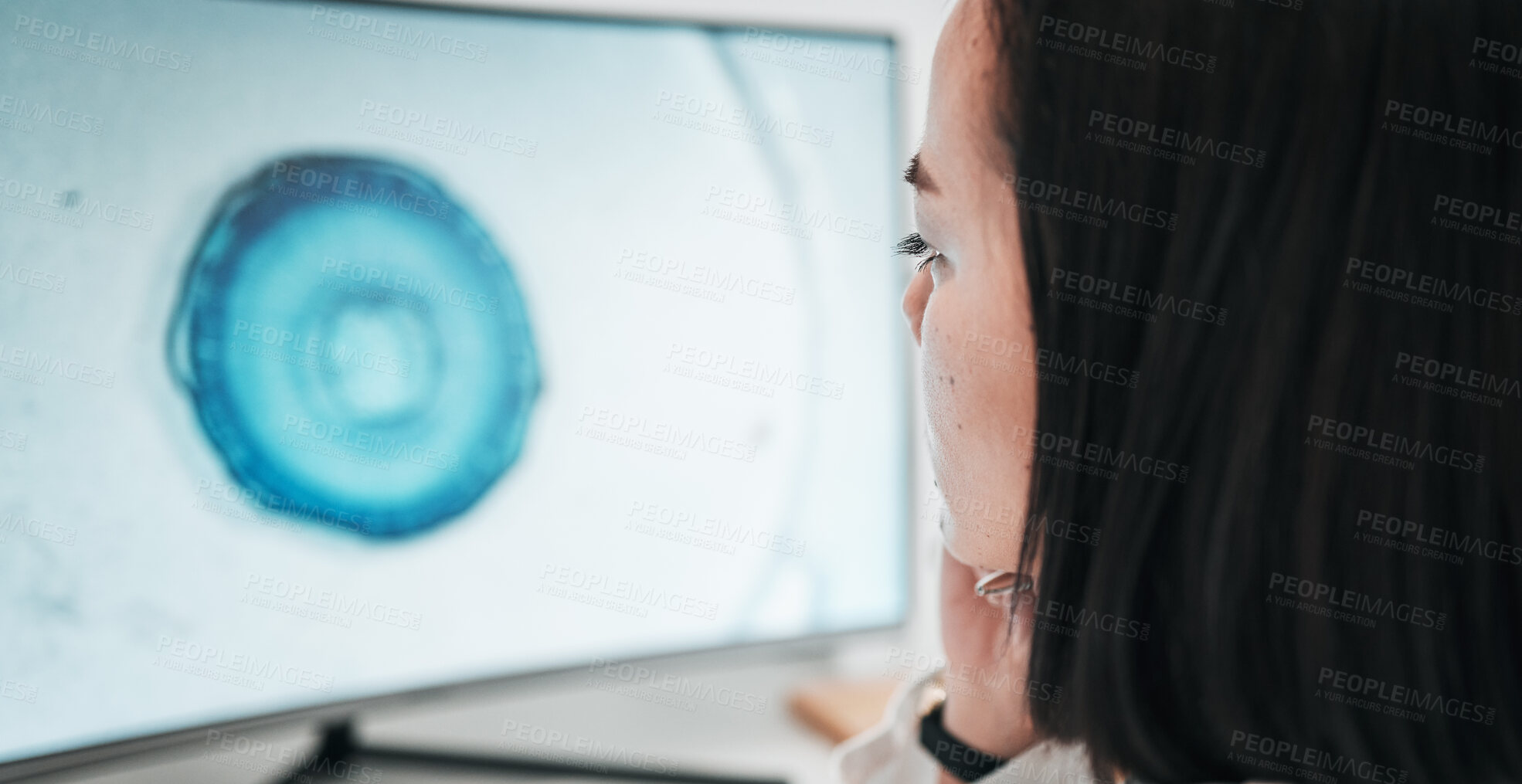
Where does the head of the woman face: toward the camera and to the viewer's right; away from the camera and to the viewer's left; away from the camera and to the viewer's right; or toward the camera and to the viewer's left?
away from the camera and to the viewer's left

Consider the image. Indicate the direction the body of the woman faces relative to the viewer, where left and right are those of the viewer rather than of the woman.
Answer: facing away from the viewer and to the left of the viewer
